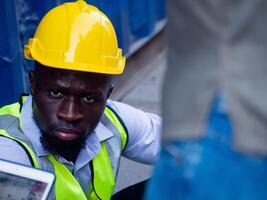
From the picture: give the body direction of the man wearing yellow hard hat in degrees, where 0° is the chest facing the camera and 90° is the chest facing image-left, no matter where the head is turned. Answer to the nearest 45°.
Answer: approximately 0°
